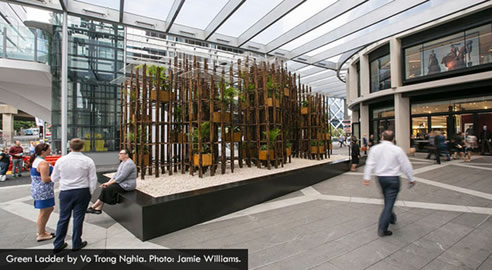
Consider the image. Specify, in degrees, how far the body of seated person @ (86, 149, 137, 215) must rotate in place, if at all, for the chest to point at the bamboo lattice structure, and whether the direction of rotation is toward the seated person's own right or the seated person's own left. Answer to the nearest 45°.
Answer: approximately 135° to the seated person's own right

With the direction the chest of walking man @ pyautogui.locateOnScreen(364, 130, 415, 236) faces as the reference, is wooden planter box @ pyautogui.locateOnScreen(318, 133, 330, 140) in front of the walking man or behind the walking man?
in front

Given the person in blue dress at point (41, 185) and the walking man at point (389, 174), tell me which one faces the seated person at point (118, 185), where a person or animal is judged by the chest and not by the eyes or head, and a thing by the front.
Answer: the person in blue dress

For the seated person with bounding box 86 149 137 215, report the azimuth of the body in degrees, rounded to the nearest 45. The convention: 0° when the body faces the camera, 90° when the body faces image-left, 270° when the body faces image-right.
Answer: approximately 90°

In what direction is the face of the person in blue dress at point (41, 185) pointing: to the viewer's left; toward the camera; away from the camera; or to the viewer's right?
to the viewer's right

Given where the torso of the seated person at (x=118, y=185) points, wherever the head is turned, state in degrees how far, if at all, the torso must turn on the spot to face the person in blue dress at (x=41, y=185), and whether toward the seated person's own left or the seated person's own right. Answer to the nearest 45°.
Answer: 0° — they already face them

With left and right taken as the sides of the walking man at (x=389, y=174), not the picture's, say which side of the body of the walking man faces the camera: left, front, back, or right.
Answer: back

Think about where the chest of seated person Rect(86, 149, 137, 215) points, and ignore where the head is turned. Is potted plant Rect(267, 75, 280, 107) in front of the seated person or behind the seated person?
behind

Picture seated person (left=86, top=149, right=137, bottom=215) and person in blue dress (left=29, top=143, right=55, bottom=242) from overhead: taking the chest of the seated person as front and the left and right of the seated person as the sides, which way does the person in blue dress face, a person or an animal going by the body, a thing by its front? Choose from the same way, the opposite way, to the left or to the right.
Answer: the opposite way

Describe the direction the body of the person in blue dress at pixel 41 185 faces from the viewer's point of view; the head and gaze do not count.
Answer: to the viewer's right

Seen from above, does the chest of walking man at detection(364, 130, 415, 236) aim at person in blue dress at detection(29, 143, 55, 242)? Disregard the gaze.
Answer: no
